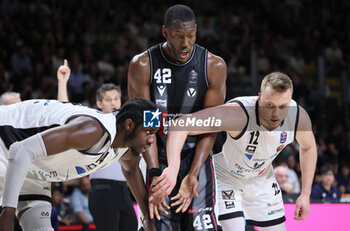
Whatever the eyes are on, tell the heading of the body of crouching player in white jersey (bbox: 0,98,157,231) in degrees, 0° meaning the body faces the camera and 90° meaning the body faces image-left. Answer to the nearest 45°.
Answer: approximately 270°

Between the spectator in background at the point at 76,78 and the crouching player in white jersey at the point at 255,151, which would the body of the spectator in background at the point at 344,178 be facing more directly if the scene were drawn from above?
the crouching player in white jersey

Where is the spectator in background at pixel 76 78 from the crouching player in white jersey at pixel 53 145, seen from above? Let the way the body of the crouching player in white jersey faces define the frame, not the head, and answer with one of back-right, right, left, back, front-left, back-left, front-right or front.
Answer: left

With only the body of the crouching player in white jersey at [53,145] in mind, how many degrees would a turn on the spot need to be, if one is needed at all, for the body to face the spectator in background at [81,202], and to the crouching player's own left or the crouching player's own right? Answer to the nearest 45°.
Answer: approximately 90° to the crouching player's own left

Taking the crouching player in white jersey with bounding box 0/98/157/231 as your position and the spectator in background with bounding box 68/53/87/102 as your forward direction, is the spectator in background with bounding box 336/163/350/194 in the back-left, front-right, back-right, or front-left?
front-right

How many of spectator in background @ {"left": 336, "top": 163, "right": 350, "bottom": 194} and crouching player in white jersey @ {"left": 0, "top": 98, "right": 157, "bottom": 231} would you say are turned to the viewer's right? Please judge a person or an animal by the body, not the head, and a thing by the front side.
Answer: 1

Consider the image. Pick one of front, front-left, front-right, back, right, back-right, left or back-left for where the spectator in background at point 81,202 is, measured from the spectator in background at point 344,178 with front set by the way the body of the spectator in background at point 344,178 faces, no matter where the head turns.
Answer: front-right

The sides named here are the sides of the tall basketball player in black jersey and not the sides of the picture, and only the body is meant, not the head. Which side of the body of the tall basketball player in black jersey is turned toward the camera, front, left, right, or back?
front

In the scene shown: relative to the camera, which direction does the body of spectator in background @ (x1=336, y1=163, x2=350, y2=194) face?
toward the camera

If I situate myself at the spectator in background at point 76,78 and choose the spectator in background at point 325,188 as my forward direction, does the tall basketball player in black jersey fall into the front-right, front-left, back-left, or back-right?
front-right

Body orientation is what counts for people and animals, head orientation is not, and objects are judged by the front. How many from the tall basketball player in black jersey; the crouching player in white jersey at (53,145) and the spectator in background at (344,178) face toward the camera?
2

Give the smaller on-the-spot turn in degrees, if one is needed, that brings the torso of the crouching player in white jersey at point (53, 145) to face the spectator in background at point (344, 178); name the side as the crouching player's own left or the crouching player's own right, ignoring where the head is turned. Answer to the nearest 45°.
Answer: approximately 45° to the crouching player's own left
